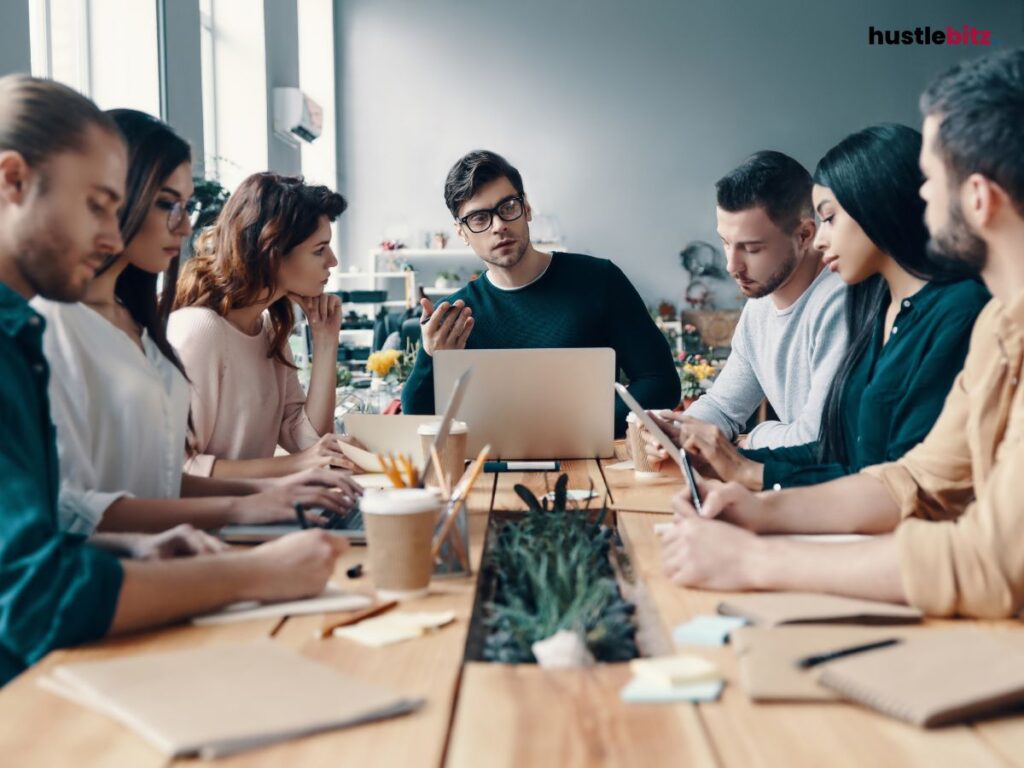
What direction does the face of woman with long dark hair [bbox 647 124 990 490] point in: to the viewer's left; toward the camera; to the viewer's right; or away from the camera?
to the viewer's left

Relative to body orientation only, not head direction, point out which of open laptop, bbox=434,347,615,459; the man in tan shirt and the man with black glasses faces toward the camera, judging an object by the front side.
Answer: the man with black glasses

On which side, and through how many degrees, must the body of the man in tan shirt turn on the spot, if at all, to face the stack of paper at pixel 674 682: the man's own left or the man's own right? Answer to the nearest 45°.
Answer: approximately 45° to the man's own left

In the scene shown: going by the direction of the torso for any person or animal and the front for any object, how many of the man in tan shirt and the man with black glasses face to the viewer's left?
1

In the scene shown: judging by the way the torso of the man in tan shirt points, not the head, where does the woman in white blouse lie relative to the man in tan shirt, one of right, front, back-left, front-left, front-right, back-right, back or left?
front

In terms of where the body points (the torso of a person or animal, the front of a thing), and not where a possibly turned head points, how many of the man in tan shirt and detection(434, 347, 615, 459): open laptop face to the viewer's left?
1

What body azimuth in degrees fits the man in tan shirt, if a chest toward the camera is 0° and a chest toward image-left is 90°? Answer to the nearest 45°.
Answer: approximately 90°

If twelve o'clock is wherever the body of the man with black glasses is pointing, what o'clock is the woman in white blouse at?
The woman in white blouse is roughly at 1 o'clock from the man with black glasses.

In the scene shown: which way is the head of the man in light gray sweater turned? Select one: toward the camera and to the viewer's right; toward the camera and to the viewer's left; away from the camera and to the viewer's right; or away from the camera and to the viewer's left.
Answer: toward the camera and to the viewer's left

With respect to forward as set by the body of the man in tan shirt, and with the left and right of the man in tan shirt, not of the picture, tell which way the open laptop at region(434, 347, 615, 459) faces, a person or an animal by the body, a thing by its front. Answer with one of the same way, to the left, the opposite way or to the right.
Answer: to the right

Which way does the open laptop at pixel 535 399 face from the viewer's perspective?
away from the camera

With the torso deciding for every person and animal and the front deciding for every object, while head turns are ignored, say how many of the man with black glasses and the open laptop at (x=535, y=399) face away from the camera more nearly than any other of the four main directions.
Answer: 1

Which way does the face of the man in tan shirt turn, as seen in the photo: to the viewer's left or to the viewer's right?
to the viewer's left

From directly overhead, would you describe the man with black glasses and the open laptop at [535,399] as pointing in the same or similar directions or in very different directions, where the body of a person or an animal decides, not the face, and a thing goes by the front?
very different directions

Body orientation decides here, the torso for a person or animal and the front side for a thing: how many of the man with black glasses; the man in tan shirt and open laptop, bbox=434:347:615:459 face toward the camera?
1

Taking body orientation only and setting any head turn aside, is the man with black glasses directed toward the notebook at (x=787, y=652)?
yes
